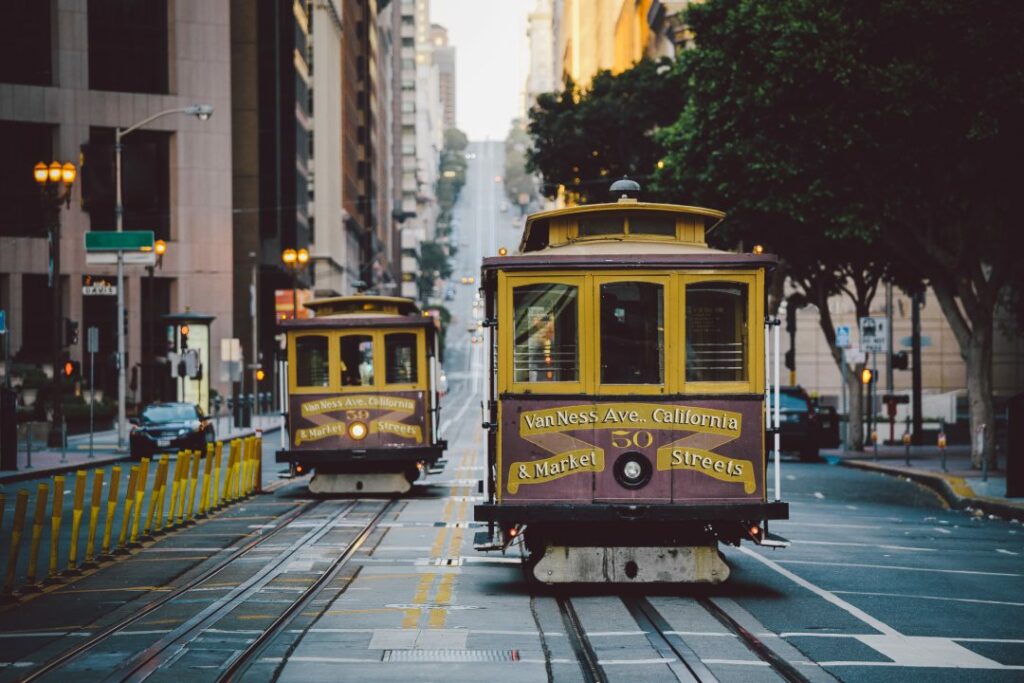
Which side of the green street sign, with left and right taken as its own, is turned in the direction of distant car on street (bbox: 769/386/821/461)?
left

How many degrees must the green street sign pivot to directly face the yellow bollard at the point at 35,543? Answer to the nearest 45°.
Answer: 0° — it already faces it

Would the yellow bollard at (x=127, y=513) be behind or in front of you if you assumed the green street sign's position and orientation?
in front

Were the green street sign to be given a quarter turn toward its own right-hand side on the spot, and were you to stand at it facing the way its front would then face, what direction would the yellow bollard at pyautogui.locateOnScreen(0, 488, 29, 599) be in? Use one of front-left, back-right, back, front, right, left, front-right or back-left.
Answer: left

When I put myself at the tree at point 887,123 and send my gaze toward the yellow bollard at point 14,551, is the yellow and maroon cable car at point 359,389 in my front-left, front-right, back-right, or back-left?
front-right

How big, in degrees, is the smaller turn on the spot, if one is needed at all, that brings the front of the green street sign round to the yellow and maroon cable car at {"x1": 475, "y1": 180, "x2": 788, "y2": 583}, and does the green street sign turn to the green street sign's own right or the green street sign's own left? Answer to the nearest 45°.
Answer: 0° — it already faces it

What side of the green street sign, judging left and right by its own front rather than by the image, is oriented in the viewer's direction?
front

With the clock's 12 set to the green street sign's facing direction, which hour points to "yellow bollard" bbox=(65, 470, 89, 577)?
The yellow bollard is roughly at 12 o'clock from the green street sign.

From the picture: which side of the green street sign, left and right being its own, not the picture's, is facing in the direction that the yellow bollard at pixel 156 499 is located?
front

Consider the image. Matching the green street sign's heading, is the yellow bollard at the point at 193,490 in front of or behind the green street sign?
in front

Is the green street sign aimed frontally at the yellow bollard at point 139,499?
yes
